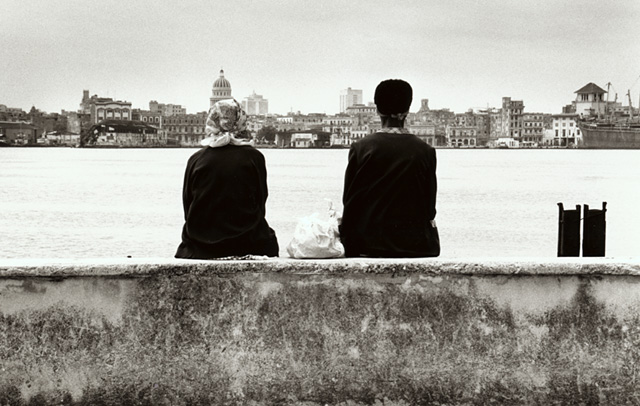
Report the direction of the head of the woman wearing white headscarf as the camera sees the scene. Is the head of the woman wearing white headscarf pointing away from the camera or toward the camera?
away from the camera

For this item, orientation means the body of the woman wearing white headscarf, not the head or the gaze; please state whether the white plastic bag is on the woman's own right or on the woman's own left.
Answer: on the woman's own right

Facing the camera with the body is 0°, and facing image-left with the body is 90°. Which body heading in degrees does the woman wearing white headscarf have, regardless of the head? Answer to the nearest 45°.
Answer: approximately 180°
